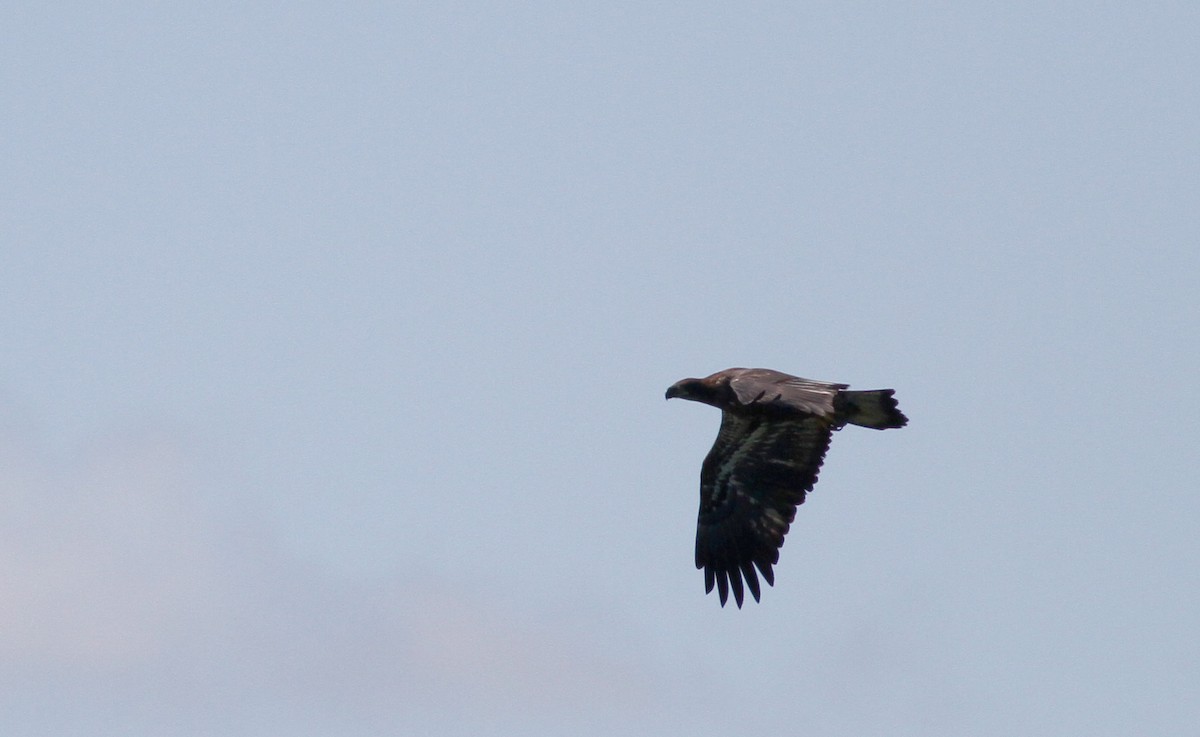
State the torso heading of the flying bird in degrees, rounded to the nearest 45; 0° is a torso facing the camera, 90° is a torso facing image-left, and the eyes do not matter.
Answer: approximately 90°
